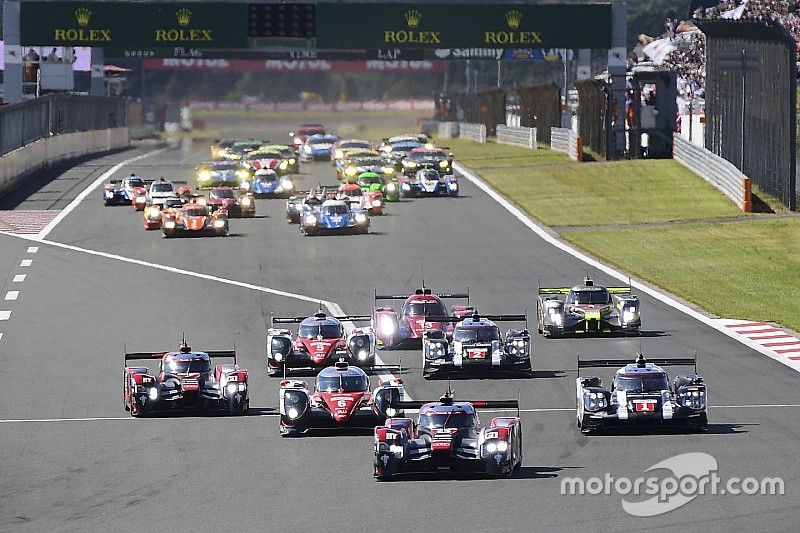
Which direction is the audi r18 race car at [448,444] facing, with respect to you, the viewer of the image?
facing the viewer

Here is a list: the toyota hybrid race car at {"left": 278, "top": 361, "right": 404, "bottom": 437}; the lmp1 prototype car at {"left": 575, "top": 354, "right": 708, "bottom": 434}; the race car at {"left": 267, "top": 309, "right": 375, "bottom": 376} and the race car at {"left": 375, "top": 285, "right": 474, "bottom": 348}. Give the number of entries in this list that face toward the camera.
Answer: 4

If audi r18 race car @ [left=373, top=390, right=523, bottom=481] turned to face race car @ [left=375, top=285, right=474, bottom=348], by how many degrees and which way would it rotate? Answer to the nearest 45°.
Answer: approximately 180°

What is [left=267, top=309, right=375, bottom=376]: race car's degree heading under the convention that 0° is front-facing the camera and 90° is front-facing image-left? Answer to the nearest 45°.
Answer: approximately 0°

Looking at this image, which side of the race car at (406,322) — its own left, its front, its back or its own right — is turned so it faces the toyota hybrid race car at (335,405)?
front

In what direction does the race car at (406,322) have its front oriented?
toward the camera

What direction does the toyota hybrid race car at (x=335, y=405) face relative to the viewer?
toward the camera

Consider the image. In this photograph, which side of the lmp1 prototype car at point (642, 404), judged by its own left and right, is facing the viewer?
front
